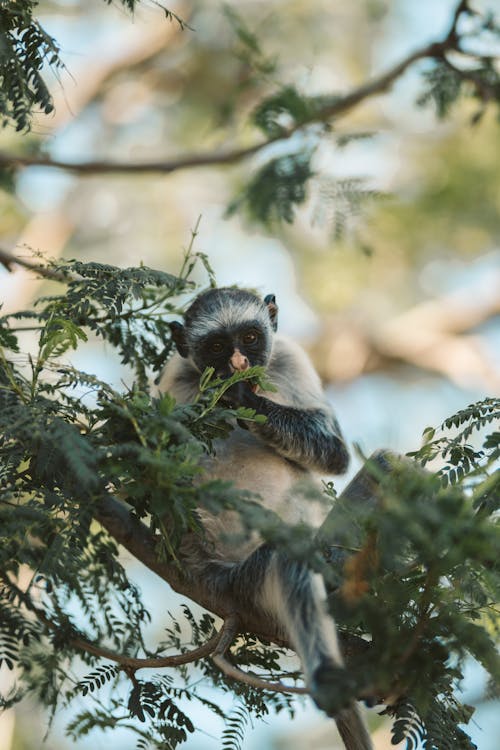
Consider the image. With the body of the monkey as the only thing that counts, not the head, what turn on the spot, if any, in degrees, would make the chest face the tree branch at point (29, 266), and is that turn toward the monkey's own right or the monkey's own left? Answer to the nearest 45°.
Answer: approximately 45° to the monkey's own right

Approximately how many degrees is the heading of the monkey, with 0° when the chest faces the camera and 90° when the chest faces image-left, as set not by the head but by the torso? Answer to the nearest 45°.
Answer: approximately 0°
